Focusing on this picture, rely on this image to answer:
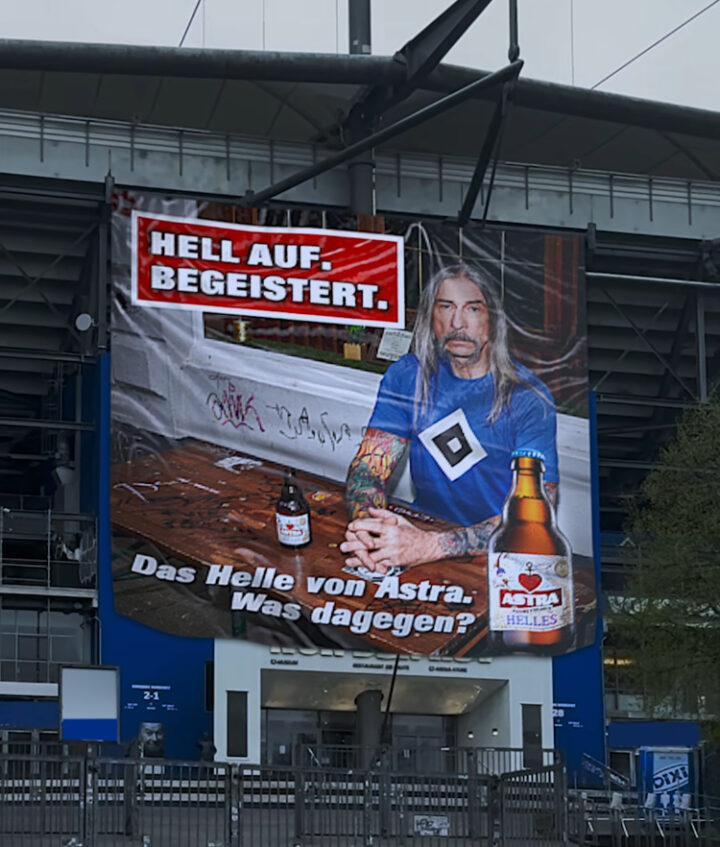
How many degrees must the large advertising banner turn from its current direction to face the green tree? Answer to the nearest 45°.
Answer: approximately 45° to its left

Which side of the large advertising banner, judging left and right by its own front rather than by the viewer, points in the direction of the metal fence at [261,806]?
front

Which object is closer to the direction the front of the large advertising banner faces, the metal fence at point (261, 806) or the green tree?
the metal fence

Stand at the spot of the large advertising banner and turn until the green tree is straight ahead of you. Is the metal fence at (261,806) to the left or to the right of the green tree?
right

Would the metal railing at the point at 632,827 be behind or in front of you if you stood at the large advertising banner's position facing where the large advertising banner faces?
in front

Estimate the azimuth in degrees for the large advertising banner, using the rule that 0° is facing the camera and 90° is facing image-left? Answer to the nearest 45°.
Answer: approximately 0°
